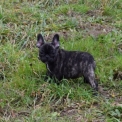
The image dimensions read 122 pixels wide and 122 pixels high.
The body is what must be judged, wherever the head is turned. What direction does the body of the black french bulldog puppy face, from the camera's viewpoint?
to the viewer's left
